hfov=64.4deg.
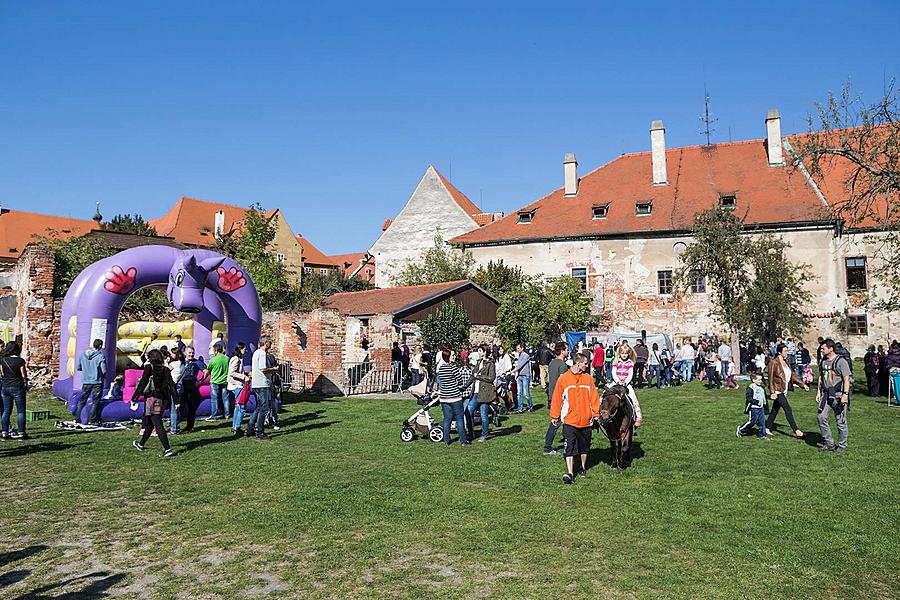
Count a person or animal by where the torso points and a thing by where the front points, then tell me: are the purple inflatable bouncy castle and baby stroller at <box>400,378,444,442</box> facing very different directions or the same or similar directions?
very different directions

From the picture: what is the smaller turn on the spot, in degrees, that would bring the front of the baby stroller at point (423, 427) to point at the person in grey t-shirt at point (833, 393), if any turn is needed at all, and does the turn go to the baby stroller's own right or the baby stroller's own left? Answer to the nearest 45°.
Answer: approximately 180°

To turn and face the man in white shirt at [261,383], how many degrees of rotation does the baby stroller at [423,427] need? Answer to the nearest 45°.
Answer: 0° — it already faces them

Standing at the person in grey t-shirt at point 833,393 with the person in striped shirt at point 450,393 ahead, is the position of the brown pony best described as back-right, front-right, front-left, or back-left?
front-left

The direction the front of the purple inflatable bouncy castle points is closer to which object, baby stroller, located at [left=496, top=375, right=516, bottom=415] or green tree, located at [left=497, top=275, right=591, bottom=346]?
the baby stroller

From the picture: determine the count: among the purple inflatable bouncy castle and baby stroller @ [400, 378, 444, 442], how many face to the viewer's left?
1

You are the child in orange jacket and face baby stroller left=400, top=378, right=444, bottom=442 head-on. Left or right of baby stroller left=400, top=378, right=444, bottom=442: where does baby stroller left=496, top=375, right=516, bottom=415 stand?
right

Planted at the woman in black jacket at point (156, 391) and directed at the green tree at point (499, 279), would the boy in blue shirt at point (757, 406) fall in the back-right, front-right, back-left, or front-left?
front-right

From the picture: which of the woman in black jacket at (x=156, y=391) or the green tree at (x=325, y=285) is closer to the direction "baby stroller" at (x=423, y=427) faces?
the woman in black jacket

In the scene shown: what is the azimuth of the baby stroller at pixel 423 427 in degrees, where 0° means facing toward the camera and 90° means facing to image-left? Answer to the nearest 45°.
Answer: approximately 90°

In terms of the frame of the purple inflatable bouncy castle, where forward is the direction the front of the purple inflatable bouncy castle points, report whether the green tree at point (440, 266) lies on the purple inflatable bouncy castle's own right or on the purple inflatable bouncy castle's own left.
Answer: on the purple inflatable bouncy castle's own left

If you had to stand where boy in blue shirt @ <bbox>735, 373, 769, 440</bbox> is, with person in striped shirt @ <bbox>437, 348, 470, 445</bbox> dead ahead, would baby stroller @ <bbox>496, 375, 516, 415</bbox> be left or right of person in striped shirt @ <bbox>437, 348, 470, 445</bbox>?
right

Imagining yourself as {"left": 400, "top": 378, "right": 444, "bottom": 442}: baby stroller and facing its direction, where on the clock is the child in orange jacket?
The child in orange jacket is roughly at 8 o'clock from the baby stroller.

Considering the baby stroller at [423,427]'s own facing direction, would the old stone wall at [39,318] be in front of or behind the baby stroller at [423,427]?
in front
